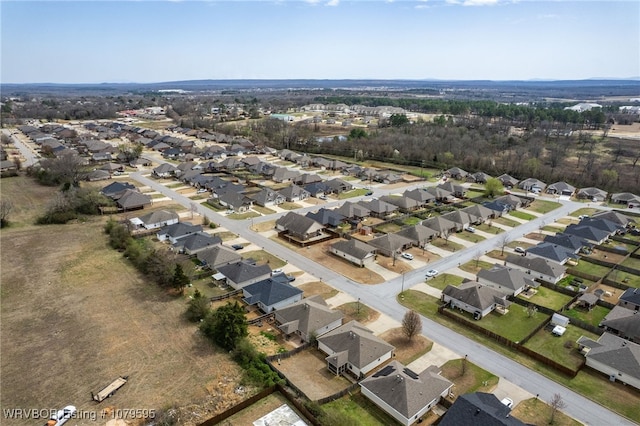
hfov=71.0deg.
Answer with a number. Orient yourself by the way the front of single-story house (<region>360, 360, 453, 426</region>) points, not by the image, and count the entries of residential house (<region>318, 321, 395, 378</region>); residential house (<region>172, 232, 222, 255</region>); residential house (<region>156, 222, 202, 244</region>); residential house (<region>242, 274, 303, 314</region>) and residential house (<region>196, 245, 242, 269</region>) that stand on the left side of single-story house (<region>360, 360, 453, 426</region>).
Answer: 5

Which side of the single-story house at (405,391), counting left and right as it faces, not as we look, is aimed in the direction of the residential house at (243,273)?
left

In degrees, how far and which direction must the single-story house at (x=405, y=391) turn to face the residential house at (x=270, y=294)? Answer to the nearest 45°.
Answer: approximately 90° to its left

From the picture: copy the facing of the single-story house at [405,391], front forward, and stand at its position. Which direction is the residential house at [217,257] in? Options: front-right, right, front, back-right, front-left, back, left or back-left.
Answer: left

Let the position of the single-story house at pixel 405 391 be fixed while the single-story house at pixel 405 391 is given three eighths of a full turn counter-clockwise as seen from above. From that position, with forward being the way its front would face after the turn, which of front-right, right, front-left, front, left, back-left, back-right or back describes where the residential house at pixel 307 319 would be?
front-right

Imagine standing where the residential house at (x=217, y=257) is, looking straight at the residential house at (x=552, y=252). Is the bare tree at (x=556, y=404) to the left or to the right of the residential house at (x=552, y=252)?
right

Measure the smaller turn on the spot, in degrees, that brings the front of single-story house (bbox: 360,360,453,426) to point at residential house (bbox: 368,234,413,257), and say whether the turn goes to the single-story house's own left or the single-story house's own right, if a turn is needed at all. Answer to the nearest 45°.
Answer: approximately 45° to the single-story house's own left

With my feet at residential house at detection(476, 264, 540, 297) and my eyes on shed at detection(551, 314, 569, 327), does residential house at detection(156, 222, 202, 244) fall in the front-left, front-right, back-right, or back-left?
back-right

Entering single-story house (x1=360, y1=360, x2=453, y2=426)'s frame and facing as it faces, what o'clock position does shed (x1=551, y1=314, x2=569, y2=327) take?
The shed is roughly at 12 o'clock from the single-story house.

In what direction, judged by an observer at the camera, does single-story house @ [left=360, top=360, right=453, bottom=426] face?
facing away from the viewer and to the right of the viewer

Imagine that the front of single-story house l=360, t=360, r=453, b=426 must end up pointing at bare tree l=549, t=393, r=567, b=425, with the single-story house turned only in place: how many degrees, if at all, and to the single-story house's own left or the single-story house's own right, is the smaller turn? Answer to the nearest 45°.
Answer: approximately 45° to the single-story house's own right

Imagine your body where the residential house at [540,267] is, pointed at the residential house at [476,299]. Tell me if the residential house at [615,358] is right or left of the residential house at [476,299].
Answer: left
